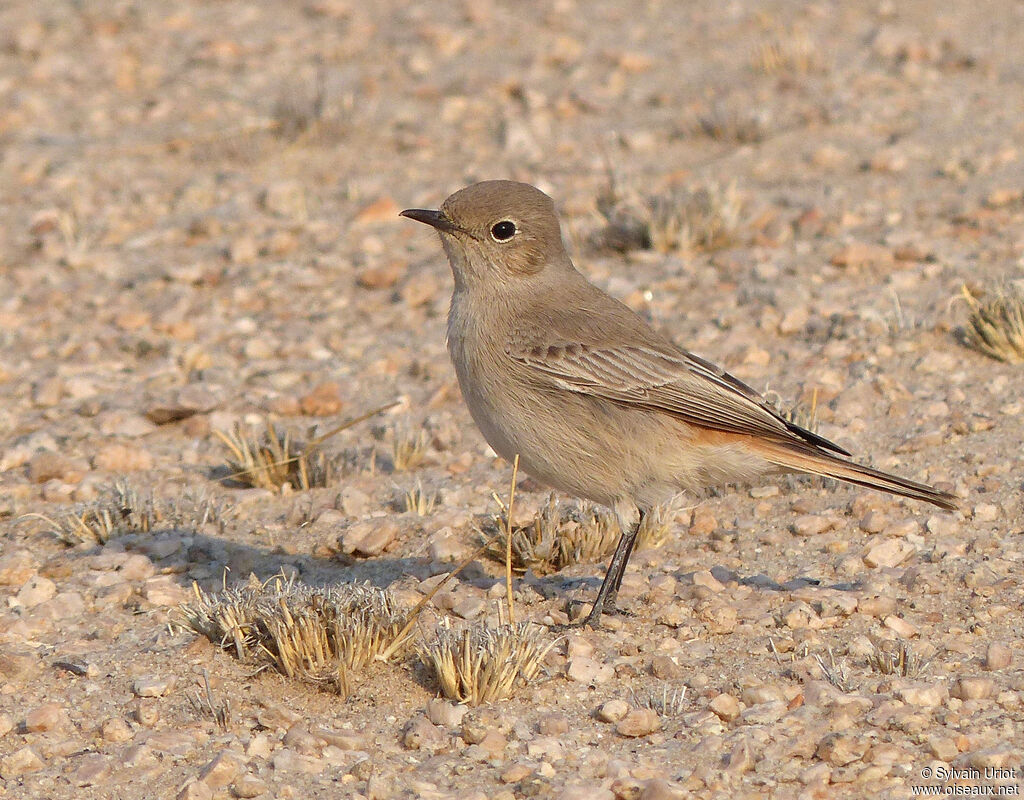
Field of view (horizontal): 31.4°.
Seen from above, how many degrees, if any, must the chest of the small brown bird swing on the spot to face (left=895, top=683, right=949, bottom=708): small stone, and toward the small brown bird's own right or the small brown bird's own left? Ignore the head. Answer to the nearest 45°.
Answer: approximately 135° to the small brown bird's own left

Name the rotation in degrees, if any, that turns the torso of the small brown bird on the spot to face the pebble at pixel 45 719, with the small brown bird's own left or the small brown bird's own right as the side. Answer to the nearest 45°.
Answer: approximately 45° to the small brown bird's own left

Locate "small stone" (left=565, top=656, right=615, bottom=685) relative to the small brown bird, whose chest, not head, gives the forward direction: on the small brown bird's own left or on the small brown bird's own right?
on the small brown bird's own left

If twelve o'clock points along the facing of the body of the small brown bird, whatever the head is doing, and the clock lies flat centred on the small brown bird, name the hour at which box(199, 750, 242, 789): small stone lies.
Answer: The small stone is roughly at 10 o'clock from the small brown bird.

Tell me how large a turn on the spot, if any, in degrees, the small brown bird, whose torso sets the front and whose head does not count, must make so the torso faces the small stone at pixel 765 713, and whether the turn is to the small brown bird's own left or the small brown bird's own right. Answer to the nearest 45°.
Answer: approximately 135° to the small brown bird's own left

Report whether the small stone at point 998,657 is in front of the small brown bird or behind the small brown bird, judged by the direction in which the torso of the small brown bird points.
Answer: behind

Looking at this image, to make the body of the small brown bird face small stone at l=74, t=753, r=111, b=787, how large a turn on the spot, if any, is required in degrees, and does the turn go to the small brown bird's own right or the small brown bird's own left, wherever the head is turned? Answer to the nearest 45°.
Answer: approximately 45° to the small brown bird's own left

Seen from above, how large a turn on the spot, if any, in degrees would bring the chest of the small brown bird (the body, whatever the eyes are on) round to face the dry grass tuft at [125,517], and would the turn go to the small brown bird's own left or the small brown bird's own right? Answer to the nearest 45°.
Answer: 0° — it already faces it

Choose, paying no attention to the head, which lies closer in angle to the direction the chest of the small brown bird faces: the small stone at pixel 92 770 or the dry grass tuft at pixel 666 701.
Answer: the small stone

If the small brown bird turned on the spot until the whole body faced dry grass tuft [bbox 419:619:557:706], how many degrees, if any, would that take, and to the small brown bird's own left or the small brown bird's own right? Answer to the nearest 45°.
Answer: approximately 90° to the small brown bird's own left

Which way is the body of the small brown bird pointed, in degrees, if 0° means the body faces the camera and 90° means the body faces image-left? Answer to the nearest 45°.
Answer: approximately 90°

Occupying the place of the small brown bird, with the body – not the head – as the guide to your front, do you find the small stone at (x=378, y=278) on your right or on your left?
on your right
